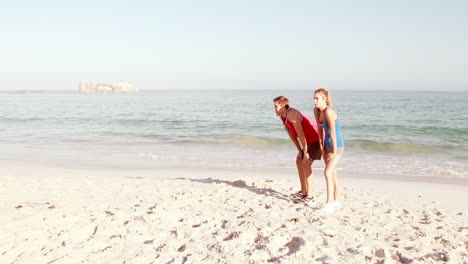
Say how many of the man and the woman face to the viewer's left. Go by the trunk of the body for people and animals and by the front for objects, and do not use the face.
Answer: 2

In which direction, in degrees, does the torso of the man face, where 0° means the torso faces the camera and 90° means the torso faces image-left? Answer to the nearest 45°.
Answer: approximately 90°

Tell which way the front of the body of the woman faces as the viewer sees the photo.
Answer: to the viewer's left

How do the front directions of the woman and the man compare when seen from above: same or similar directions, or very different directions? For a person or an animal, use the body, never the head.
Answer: same or similar directions
